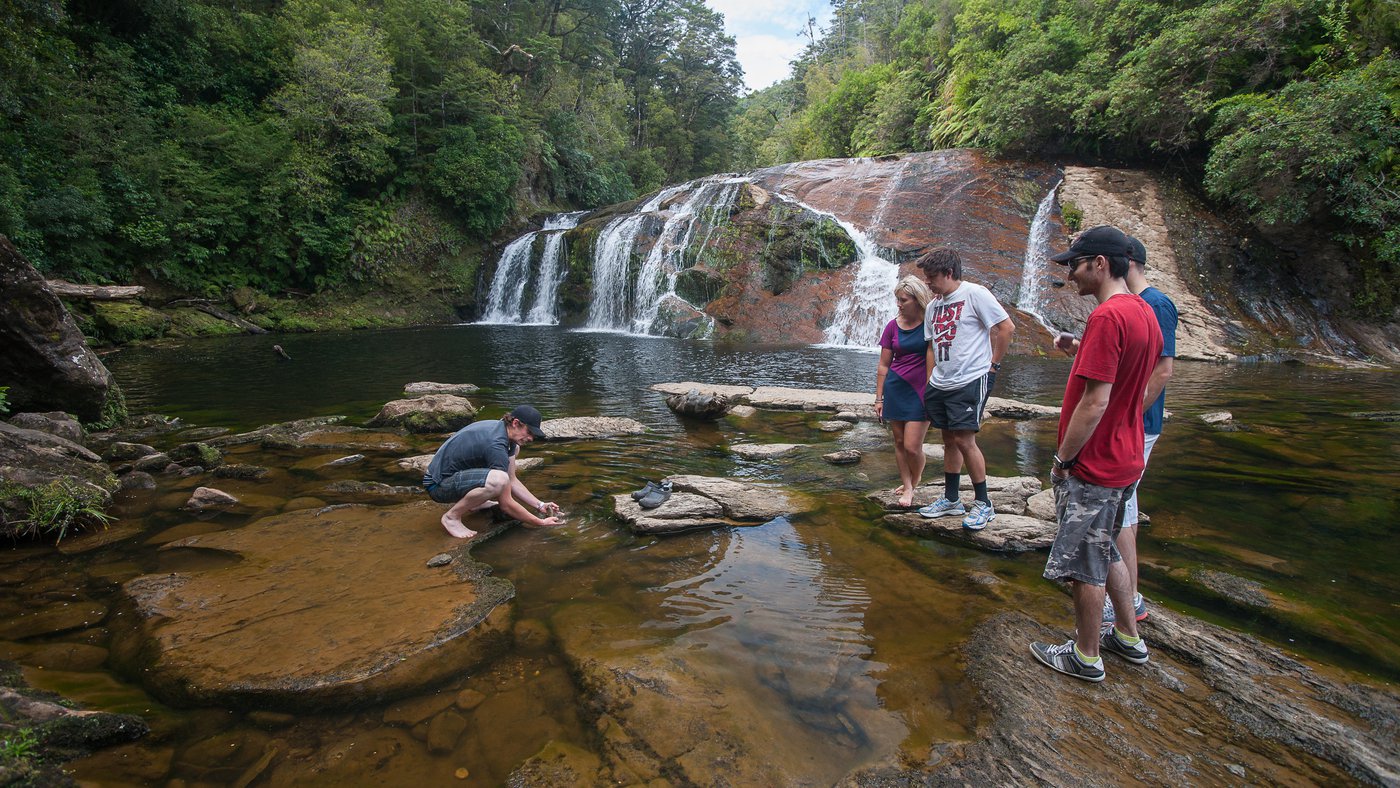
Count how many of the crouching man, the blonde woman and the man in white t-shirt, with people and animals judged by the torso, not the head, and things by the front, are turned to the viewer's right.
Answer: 1

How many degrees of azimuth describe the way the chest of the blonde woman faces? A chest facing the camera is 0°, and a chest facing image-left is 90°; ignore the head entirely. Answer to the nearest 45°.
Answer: approximately 0°

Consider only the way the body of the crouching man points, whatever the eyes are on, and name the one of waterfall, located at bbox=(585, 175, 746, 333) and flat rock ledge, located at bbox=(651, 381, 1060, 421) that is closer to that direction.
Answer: the flat rock ledge

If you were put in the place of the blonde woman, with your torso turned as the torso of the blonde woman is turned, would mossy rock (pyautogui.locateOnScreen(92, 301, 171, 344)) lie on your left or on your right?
on your right

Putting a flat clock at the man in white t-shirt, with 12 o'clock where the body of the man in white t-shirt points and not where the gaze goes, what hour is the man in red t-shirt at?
The man in red t-shirt is roughly at 10 o'clock from the man in white t-shirt.

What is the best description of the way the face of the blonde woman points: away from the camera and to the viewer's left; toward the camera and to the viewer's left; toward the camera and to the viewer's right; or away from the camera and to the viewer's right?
toward the camera and to the viewer's left

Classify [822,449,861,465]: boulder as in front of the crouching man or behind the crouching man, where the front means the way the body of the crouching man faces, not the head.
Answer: in front

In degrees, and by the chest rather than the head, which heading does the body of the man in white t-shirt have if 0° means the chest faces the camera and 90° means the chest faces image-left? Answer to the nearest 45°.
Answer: approximately 45°

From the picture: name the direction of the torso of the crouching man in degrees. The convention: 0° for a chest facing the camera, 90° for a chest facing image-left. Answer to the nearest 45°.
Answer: approximately 270°

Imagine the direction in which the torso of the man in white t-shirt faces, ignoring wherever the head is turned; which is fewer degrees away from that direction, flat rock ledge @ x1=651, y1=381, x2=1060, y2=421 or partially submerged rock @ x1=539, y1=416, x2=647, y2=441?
the partially submerged rock

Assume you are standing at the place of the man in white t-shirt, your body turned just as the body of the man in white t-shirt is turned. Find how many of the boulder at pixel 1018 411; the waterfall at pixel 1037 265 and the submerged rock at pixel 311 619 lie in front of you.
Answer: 1

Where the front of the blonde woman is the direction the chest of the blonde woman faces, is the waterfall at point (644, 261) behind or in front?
behind

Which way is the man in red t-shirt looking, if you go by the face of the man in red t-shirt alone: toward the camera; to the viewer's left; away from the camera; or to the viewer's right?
to the viewer's left

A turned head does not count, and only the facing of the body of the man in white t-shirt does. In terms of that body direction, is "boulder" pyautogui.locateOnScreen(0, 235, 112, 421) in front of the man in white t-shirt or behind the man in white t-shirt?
in front
